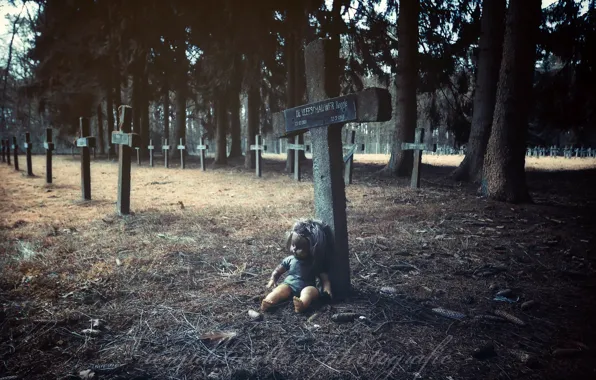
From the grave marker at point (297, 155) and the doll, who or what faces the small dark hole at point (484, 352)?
the grave marker

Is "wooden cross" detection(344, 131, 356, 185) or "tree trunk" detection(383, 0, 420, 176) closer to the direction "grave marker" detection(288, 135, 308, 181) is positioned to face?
the wooden cross

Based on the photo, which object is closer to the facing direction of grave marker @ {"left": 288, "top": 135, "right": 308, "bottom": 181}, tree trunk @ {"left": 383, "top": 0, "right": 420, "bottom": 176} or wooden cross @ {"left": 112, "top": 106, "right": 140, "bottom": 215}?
the wooden cross

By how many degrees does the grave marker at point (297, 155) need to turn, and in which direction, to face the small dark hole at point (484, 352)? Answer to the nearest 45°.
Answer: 0° — it already faces it

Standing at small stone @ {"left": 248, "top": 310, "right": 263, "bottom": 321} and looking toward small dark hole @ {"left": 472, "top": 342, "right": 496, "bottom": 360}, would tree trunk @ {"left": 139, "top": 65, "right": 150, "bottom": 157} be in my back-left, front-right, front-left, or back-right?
back-left

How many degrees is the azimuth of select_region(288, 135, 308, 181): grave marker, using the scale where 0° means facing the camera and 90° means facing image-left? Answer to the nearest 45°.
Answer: approximately 0°

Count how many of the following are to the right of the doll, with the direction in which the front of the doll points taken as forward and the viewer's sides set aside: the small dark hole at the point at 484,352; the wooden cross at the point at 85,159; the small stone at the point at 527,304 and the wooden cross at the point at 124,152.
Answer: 2

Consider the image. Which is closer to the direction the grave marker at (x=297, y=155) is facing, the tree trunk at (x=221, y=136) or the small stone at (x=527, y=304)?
the small stone

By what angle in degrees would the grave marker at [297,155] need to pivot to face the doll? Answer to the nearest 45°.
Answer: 0° — it already faces it

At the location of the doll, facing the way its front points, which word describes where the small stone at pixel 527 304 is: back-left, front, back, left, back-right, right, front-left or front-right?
back-left
